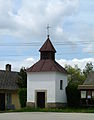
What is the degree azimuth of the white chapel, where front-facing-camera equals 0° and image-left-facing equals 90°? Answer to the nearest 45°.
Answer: approximately 0°
